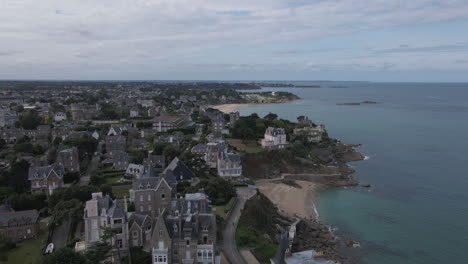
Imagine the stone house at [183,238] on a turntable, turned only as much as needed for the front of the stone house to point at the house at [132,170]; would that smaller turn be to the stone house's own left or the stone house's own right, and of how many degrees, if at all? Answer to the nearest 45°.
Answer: approximately 180°

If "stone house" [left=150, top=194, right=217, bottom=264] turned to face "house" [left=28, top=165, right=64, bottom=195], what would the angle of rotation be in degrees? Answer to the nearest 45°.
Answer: approximately 135° to its right

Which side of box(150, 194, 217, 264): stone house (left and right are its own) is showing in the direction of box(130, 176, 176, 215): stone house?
back

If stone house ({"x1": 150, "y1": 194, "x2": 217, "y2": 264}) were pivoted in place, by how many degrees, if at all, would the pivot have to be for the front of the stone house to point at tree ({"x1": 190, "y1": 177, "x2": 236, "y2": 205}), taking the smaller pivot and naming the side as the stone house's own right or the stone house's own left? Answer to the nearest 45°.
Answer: approximately 180°

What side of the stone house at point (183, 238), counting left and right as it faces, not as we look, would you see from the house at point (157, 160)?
back

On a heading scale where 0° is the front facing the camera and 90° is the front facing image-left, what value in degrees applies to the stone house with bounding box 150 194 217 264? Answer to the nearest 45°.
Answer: approximately 0°

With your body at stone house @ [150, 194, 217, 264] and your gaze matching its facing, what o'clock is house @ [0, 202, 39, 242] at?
The house is roughly at 4 o'clock from the stone house.

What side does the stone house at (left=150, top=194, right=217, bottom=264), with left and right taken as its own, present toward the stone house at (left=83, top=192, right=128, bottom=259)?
right

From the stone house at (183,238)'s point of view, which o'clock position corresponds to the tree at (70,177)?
The tree is roughly at 5 o'clock from the stone house.

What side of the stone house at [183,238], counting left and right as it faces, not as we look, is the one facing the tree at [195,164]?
back

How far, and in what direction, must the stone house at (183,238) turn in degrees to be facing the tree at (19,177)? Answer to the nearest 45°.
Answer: approximately 135° to its right

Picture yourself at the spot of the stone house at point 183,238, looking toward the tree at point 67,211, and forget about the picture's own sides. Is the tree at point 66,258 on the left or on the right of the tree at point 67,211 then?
left
